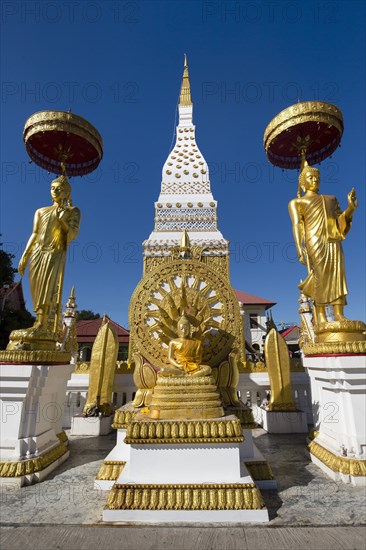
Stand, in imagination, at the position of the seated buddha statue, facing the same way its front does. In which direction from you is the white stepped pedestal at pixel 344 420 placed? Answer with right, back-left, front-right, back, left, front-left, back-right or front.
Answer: left

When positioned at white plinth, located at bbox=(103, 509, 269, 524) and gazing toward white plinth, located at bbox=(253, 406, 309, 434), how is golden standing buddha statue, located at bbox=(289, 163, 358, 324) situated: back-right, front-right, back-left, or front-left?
front-right

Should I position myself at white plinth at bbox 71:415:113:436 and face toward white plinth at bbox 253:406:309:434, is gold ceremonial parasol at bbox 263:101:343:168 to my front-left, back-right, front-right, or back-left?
front-right

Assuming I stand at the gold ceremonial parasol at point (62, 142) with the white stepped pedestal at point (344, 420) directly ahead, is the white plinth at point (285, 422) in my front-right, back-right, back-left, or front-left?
front-left

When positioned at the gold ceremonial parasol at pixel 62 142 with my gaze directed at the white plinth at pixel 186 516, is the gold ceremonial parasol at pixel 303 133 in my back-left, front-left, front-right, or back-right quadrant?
front-left

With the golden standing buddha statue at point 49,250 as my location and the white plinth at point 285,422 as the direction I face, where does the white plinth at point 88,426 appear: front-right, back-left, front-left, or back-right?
front-left

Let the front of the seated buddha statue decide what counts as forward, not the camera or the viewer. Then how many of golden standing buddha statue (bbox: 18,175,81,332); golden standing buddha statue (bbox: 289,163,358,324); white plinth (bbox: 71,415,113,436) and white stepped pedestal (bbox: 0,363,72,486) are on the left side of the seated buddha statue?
1

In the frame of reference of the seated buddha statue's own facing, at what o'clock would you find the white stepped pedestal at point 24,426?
The white stepped pedestal is roughly at 3 o'clock from the seated buddha statue.

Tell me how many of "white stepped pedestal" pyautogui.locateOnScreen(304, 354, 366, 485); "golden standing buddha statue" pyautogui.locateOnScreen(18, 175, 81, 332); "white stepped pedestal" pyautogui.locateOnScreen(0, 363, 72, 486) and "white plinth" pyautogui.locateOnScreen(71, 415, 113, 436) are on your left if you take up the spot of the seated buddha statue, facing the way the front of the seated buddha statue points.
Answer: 1

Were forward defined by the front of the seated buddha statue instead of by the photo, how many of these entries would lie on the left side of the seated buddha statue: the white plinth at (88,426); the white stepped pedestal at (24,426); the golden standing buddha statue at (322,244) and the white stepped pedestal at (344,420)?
2

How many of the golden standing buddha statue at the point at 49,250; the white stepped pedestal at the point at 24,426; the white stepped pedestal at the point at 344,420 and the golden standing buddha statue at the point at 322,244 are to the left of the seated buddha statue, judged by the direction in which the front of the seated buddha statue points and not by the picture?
2

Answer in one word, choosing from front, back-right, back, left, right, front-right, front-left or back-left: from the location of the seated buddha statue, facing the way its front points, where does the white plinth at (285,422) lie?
back-left

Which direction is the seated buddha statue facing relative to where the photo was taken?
toward the camera
